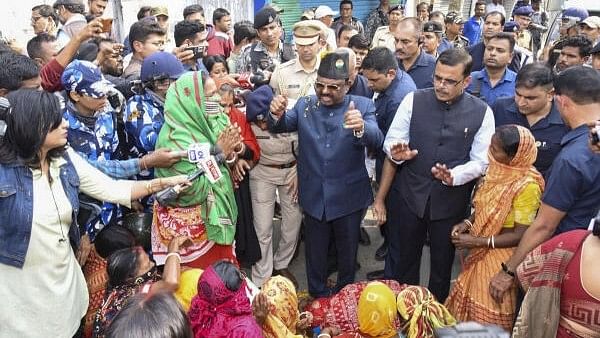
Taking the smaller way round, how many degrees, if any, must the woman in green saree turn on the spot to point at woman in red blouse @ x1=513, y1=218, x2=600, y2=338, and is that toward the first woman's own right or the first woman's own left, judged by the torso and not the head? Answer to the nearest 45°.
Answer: approximately 45° to the first woman's own right

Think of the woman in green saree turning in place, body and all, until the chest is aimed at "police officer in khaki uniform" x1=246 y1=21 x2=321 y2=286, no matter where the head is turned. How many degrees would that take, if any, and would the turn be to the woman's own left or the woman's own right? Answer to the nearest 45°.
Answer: approximately 45° to the woman's own left

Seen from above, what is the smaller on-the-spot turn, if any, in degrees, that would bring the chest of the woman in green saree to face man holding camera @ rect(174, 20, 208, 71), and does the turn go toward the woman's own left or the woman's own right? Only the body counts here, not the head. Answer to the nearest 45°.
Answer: approximately 90° to the woman's own left

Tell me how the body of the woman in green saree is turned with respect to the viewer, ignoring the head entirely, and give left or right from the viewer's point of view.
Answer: facing to the right of the viewer

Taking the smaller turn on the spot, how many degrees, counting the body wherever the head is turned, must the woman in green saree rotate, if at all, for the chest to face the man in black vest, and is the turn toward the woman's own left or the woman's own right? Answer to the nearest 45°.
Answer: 0° — they already face them

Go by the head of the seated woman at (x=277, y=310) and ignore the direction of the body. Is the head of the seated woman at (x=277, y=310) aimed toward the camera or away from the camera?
away from the camera

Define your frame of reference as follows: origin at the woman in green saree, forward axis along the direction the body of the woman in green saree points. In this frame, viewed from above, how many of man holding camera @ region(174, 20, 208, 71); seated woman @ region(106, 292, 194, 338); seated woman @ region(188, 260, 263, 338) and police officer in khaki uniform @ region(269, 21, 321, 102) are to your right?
2

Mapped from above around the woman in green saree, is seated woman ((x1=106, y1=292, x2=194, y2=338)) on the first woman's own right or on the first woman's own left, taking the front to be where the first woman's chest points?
on the first woman's own right

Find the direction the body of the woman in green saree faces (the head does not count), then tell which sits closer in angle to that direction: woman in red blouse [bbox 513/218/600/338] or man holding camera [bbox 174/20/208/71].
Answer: the woman in red blouse
